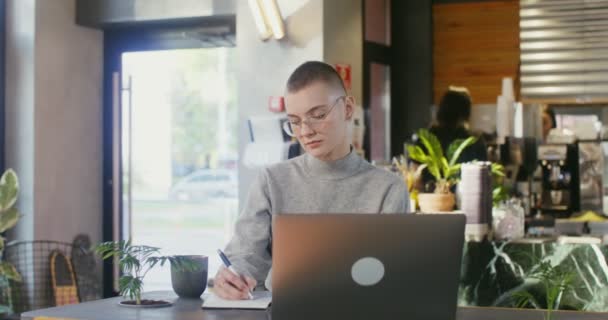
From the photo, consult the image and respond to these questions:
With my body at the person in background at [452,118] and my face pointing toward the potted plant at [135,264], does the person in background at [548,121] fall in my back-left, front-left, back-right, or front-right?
back-left

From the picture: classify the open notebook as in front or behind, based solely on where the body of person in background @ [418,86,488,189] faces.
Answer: behind

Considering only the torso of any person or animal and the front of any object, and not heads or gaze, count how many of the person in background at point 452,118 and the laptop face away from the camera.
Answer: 2

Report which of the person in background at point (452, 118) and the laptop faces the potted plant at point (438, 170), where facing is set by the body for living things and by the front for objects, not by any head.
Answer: the laptop

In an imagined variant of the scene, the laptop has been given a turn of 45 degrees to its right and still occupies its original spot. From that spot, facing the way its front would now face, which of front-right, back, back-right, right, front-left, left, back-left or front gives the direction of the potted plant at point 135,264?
left

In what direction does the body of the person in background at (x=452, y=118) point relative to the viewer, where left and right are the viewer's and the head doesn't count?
facing away from the viewer

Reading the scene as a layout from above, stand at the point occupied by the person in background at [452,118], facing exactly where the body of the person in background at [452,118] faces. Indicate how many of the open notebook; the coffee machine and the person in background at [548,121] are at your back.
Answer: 1

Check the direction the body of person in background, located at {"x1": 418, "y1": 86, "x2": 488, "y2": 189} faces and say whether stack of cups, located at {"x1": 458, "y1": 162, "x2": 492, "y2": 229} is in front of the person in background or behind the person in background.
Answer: behind

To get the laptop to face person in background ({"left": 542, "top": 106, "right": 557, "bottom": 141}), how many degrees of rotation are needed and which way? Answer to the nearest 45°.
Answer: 0° — it already faces them

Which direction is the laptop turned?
away from the camera

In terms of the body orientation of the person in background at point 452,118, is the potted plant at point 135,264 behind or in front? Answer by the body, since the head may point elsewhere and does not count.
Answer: behind

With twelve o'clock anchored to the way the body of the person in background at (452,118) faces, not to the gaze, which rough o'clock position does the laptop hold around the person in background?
The laptop is roughly at 6 o'clock from the person in background.
